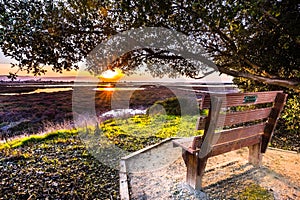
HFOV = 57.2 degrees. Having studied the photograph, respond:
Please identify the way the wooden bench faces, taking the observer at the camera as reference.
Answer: facing away from the viewer and to the left of the viewer
